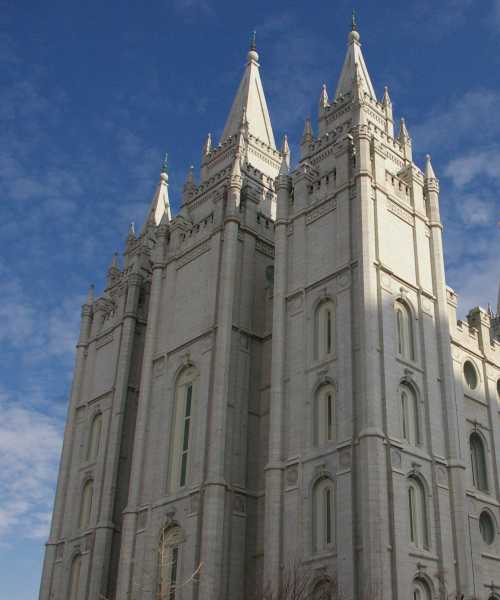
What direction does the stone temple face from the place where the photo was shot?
facing the viewer and to the left of the viewer
